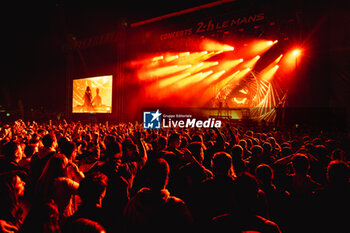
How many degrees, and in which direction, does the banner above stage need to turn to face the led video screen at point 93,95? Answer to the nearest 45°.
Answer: approximately 90° to its right

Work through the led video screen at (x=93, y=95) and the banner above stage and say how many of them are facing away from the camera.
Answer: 0

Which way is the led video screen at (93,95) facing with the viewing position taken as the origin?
facing the viewer and to the left of the viewer

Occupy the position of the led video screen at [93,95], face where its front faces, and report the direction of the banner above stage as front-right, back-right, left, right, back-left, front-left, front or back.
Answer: left
